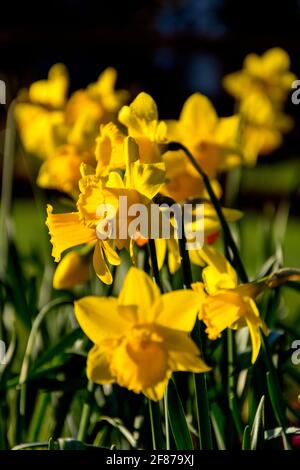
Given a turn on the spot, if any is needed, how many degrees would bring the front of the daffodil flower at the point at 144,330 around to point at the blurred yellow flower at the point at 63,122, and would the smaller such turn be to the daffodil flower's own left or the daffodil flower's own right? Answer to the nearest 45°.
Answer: approximately 180°

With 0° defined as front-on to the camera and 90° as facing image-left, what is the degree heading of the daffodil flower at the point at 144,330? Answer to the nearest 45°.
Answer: approximately 0°

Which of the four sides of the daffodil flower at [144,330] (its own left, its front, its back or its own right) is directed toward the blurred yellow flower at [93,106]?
back

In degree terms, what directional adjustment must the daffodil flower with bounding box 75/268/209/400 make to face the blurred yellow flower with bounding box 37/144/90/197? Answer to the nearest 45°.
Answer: approximately 180°

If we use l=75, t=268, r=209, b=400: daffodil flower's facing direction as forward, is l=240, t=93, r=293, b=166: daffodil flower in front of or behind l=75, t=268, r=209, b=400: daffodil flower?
behind

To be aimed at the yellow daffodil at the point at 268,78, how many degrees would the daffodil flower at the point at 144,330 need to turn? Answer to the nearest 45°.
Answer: approximately 180°

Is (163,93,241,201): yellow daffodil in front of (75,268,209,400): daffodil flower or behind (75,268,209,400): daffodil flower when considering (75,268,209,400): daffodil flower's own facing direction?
behind
